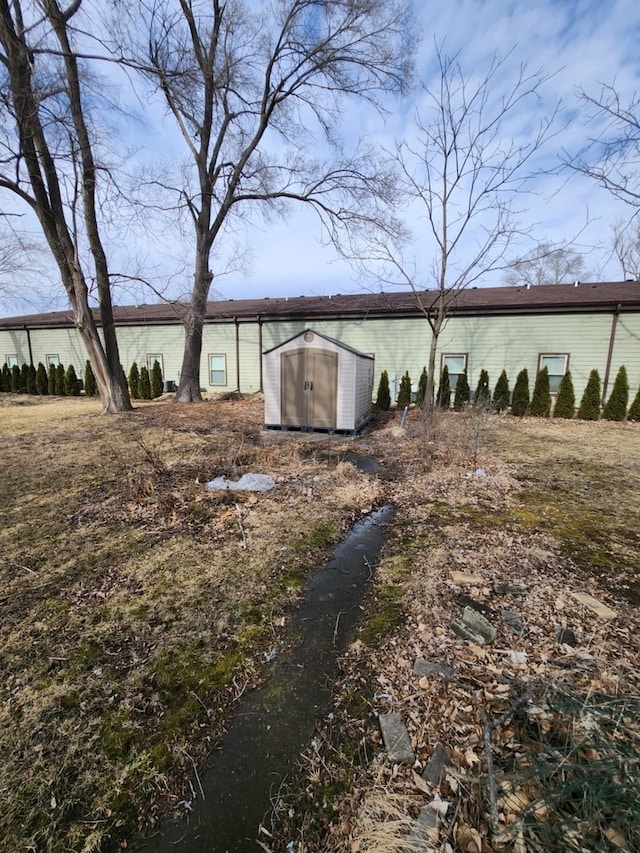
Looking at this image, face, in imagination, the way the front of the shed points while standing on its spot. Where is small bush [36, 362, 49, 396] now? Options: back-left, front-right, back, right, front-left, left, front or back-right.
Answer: back-right

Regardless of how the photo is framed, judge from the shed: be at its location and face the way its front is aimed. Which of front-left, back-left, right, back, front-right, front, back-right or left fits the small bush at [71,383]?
back-right

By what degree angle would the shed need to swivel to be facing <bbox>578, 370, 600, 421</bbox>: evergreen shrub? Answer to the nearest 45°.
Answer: approximately 90° to its left

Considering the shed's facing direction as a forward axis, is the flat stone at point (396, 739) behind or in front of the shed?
in front

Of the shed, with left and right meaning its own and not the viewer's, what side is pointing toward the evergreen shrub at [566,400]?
left

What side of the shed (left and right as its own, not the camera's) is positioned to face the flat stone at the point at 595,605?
front

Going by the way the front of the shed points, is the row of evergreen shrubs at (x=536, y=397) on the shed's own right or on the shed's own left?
on the shed's own left

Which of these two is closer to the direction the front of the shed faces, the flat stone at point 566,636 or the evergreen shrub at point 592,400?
the flat stone

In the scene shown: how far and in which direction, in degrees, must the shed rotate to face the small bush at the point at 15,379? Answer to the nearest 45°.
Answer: approximately 135° to its right

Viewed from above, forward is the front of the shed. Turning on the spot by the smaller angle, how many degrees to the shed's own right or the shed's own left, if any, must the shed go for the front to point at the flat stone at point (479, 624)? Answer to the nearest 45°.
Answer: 0° — it already faces it

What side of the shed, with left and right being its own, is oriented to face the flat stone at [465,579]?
front

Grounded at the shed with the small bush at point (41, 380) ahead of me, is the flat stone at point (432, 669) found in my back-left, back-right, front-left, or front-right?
back-left

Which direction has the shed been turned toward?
toward the camera

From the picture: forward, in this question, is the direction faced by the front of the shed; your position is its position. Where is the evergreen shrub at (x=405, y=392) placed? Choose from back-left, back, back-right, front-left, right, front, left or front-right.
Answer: back-left

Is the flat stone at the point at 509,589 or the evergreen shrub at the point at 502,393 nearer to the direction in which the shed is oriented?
the flat stone

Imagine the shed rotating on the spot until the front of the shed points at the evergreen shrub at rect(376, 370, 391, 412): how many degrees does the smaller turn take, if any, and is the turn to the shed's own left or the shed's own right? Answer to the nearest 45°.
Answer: approximately 135° to the shed's own left

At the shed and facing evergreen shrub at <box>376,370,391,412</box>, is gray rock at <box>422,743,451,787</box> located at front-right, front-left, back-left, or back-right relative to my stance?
back-right
